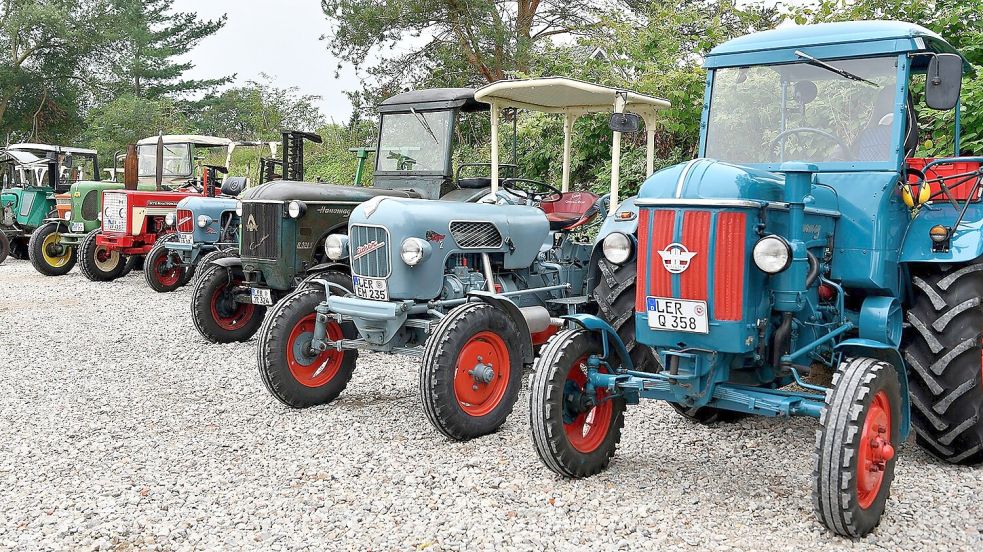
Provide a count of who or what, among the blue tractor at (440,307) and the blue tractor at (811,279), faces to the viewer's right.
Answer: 0

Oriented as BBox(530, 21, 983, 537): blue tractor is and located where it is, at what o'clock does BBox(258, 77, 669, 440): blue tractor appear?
BBox(258, 77, 669, 440): blue tractor is roughly at 2 o'clock from BBox(530, 21, 983, 537): blue tractor.

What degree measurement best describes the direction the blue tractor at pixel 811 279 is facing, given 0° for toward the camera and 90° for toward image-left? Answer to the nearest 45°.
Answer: approximately 45°

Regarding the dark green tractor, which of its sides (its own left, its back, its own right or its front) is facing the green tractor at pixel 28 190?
right

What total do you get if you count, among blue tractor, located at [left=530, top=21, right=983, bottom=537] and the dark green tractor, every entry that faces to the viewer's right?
0

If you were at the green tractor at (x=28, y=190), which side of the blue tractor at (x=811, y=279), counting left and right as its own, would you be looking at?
right

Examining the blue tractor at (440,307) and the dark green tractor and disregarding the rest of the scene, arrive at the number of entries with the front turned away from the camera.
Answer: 0

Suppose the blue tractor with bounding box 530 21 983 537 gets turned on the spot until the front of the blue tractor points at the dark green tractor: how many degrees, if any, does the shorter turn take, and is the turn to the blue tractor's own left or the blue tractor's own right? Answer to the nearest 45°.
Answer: approximately 90° to the blue tractor's own right

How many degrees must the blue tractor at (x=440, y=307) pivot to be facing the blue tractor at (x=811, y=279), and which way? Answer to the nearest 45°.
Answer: approximately 90° to its left

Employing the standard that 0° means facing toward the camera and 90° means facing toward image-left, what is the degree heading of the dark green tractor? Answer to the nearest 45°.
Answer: approximately 45°

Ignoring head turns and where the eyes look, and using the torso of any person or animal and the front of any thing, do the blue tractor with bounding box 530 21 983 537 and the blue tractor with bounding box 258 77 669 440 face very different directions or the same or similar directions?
same or similar directions

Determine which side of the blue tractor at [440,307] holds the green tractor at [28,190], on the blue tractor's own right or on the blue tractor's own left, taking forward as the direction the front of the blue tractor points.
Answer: on the blue tractor's own right

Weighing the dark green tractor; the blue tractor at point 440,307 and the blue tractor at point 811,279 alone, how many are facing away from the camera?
0

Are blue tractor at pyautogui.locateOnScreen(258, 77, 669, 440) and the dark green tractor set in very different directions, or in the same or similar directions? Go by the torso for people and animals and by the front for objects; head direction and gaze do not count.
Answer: same or similar directions

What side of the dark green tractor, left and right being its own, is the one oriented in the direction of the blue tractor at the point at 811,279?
left
